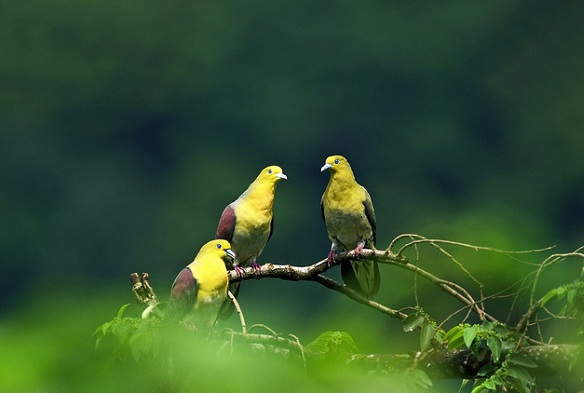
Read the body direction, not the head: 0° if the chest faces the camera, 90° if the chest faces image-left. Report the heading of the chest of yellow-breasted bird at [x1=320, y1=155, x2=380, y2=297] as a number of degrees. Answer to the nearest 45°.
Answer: approximately 45°

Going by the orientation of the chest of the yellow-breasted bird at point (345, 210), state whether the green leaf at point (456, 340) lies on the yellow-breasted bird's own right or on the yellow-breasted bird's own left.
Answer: on the yellow-breasted bird's own left

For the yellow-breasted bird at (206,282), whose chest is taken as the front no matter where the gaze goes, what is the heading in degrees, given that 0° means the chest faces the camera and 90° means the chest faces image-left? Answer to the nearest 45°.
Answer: approximately 315°

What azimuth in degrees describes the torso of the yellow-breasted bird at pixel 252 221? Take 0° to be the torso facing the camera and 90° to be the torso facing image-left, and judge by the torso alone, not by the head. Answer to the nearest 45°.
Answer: approximately 315°

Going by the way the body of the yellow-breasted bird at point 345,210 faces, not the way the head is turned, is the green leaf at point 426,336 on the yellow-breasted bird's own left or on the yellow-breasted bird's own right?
on the yellow-breasted bird's own left

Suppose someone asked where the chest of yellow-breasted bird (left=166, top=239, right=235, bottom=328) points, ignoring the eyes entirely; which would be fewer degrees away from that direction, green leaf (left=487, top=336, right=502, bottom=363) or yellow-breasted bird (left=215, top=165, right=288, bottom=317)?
the green leaf

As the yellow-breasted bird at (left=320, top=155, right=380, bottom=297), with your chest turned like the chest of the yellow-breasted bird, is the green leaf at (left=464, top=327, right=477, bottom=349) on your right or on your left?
on your left

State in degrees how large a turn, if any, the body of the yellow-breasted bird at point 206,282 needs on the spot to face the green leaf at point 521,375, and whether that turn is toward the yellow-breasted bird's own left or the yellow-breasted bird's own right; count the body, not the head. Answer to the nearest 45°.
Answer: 0° — it already faces it
